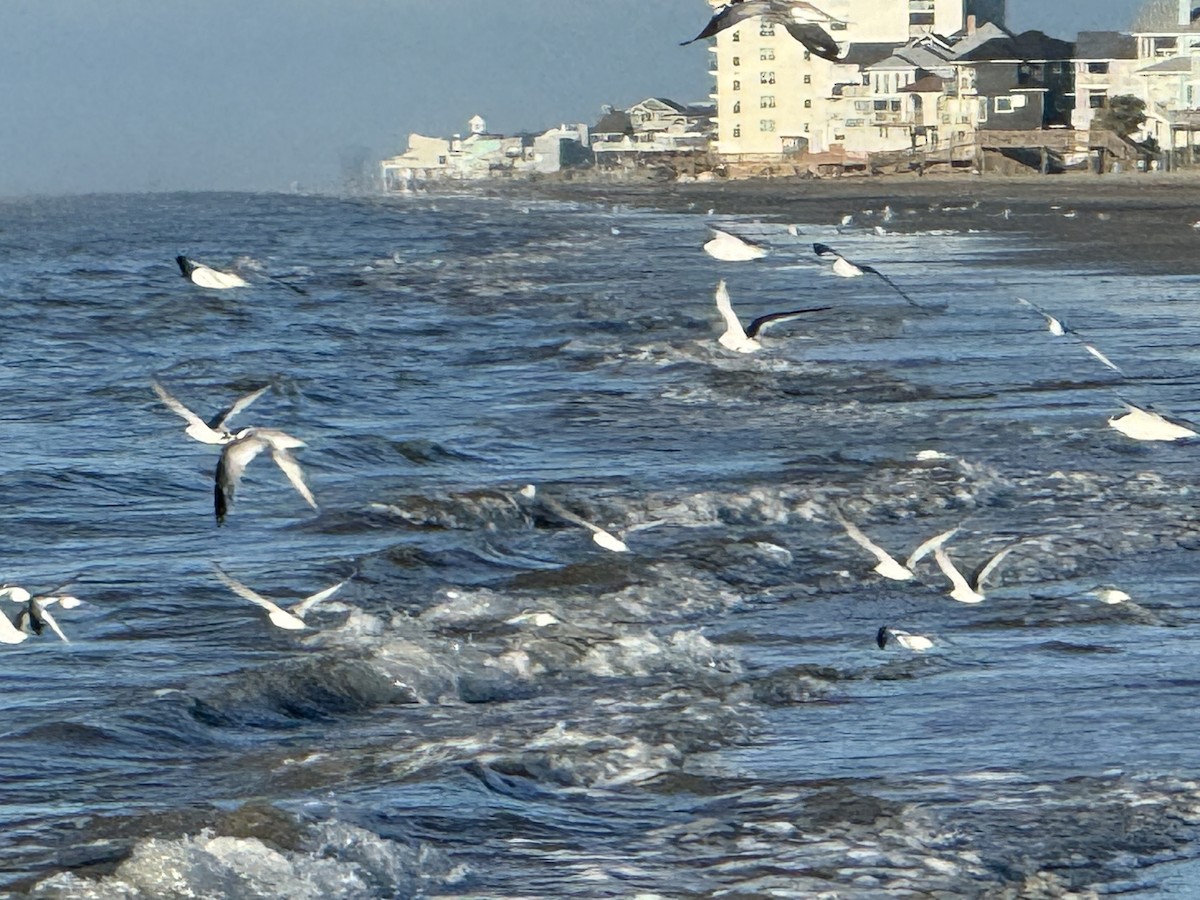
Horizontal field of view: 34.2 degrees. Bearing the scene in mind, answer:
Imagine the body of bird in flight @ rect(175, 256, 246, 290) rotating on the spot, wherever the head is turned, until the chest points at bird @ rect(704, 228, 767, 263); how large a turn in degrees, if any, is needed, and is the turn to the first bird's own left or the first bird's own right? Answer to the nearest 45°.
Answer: approximately 180°

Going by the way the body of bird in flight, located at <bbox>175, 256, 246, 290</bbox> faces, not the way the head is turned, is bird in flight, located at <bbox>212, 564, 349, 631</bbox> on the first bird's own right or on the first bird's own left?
on the first bird's own left

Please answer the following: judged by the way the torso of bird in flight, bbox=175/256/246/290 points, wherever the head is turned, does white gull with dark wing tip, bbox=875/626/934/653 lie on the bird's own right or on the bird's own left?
on the bird's own left

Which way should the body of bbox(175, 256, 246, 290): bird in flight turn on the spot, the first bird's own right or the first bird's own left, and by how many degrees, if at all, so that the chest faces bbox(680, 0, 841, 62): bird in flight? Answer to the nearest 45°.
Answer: approximately 135° to the first bird's own left

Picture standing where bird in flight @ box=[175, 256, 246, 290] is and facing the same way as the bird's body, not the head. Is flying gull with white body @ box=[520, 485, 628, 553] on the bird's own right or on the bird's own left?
on the bird's own left

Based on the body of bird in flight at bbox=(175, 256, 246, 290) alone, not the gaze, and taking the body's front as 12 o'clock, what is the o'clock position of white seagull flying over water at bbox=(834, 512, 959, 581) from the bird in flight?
The white seagull flying over water is roughly at 8 o'clock from the bird in flight.

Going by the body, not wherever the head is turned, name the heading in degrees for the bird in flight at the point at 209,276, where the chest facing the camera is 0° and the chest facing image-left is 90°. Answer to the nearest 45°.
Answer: approximately 90°

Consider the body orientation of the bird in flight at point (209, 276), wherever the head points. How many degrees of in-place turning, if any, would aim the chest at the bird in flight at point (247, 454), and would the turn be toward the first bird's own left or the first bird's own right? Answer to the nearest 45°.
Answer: approximately 90° to the first bird's own left
